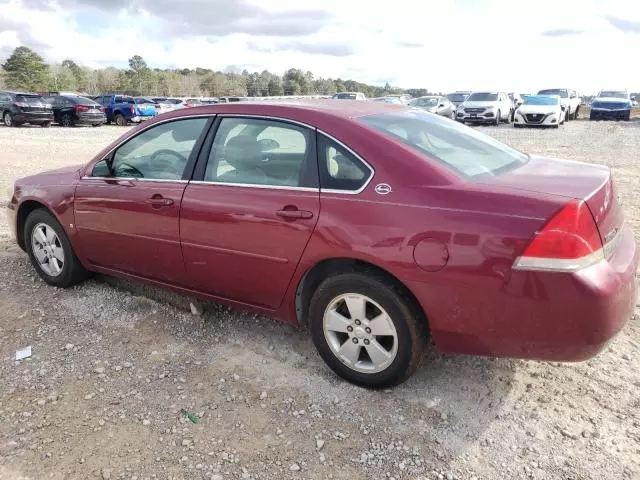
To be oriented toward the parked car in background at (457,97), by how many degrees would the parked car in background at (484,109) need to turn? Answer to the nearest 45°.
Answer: approximately 135° to its right

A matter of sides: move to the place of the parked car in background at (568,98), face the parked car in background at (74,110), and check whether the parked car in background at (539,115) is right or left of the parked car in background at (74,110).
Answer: left

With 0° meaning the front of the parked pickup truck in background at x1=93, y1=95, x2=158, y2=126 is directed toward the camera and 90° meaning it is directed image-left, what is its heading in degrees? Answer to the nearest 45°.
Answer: approximately 135°

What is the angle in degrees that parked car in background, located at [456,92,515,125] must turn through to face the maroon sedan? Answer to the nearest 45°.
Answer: approximately 45° to its left

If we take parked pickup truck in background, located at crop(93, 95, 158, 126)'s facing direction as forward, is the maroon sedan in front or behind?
behind

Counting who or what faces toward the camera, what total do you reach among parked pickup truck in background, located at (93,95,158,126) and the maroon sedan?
0

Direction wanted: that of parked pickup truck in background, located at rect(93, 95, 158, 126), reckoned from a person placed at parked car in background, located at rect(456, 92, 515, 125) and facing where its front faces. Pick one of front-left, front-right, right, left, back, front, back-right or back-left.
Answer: front-right

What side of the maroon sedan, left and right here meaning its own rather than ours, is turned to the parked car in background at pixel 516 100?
right

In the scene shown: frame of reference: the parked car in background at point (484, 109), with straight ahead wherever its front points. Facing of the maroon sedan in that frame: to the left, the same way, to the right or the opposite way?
to the right

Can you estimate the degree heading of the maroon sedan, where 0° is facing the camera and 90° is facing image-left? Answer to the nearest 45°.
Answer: approximately 135°

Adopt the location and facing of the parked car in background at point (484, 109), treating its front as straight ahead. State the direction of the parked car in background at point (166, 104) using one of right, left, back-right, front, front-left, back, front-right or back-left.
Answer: front-right

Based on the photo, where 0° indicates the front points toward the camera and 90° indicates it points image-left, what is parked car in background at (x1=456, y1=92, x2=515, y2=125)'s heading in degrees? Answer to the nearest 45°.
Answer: approximately 45°
